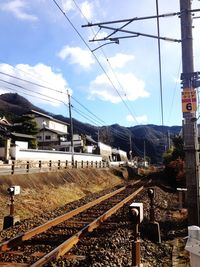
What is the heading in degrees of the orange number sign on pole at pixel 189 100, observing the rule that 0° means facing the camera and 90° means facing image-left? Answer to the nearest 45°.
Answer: approximately 0°

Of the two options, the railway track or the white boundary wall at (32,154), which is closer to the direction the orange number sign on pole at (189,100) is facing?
the railway track

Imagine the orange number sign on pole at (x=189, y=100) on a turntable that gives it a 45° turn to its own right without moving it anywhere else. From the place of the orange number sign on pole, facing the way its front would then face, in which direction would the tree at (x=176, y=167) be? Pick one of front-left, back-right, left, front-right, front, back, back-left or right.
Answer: back-right

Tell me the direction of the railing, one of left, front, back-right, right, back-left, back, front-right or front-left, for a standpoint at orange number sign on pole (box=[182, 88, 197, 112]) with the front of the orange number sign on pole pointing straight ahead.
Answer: back-right

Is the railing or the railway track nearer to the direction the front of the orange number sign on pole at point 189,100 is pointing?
the railway track

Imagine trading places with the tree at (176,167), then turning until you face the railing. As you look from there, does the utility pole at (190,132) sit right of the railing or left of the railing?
left

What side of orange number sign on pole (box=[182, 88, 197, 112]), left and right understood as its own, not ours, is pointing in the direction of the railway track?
right
